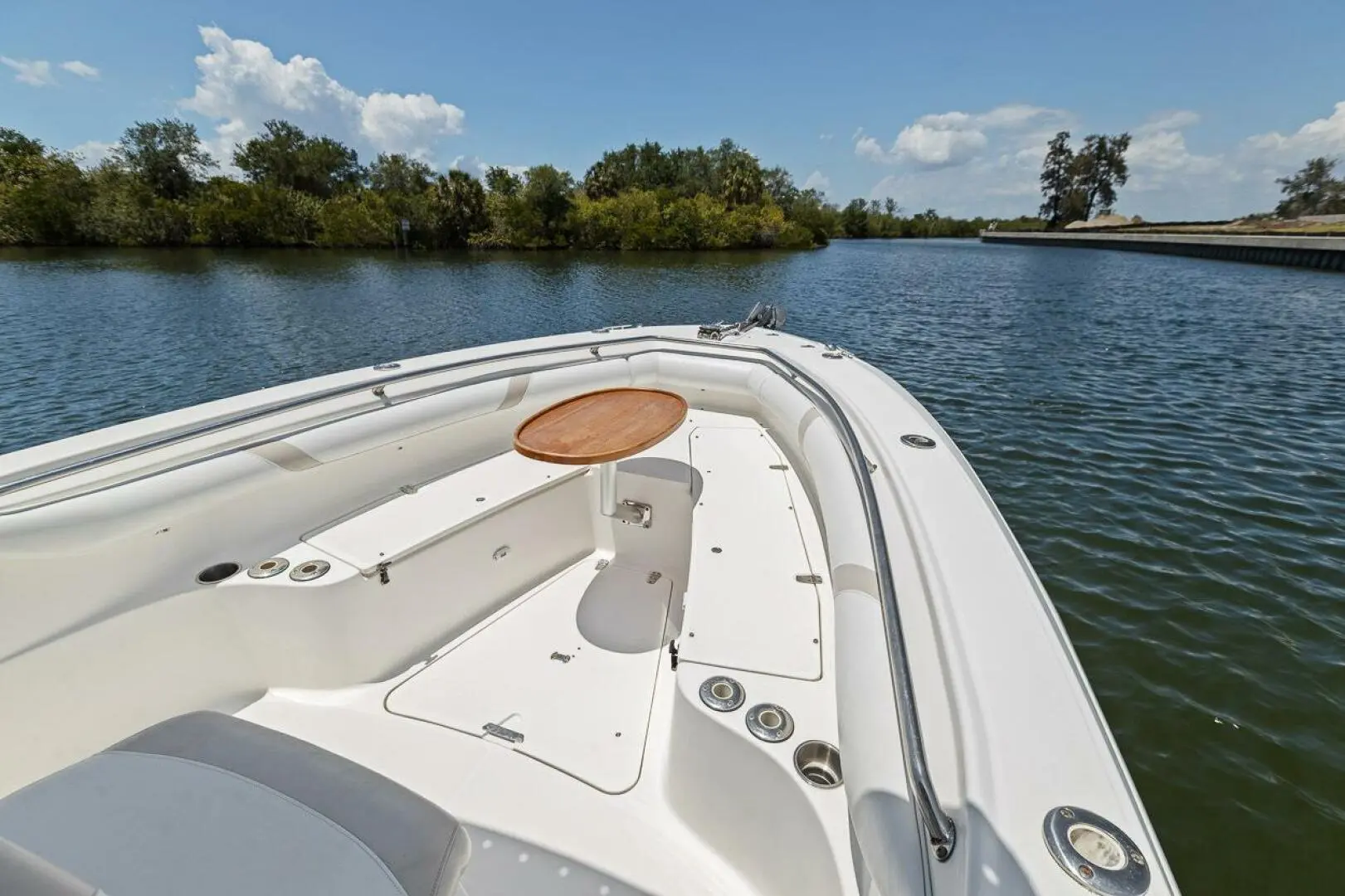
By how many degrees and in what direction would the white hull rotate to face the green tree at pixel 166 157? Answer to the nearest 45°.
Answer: approximately 90° to its left

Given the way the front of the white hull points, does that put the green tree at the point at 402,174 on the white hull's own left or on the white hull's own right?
on the white hull's own left

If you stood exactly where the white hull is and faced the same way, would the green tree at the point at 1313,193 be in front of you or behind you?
in front

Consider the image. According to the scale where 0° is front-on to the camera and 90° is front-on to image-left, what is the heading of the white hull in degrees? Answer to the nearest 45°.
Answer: approximately 225°

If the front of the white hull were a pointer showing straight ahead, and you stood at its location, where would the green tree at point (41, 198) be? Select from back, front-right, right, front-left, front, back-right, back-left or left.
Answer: left

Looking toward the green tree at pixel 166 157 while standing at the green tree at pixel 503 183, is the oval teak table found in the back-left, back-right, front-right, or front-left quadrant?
back-left

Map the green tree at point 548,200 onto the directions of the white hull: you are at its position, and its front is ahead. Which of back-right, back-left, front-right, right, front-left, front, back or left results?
front-left
